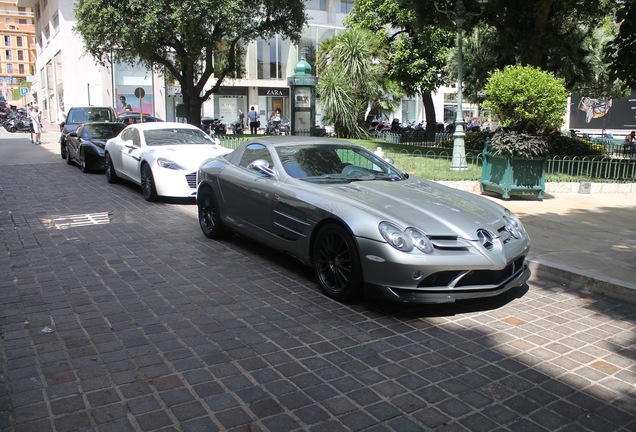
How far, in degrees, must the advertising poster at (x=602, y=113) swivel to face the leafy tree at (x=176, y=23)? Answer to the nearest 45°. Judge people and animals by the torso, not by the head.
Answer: approximately 45° to its right

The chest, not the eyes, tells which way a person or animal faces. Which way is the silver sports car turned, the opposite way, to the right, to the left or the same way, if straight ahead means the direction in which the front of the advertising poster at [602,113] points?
to the left

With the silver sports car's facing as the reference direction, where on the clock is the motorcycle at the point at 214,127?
The motorcycle is roughly at 7 o'clock from the silver sports car.

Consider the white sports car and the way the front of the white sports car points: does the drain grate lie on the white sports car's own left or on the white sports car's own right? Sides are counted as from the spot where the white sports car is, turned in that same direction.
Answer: on the white sports car's own right

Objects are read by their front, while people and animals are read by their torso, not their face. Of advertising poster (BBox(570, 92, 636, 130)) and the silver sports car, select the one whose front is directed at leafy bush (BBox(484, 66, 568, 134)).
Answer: the advertising poster

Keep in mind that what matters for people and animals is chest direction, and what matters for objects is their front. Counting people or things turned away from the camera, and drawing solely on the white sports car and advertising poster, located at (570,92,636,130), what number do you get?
0

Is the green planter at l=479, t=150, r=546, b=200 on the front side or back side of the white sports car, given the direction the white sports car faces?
on the front side

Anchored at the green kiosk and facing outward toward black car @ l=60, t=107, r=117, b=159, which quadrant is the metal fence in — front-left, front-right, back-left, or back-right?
back-left

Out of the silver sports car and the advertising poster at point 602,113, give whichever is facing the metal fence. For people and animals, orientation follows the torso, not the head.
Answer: the advertising poster

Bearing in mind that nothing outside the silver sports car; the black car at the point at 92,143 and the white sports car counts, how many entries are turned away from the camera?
0

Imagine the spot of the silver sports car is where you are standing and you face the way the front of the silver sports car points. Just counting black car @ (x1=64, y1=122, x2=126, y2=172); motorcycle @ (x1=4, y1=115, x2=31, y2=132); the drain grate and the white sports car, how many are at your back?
4

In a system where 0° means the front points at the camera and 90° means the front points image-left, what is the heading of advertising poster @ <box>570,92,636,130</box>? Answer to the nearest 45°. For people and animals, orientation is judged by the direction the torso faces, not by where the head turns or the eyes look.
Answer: approximately 0°

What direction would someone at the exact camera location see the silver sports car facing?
facing the viewer and to the right of the viewer

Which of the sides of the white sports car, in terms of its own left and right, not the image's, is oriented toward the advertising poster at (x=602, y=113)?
left

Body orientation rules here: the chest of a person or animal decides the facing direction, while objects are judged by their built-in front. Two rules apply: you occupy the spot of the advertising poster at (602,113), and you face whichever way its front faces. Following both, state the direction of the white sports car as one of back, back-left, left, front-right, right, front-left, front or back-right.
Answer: front

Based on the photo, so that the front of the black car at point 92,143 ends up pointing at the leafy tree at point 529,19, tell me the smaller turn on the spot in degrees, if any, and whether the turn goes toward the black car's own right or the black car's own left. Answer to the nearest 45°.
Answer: approximately 45° to the black car's own left

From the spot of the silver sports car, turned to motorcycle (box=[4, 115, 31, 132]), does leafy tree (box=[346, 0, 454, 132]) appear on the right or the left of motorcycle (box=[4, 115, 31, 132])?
right
